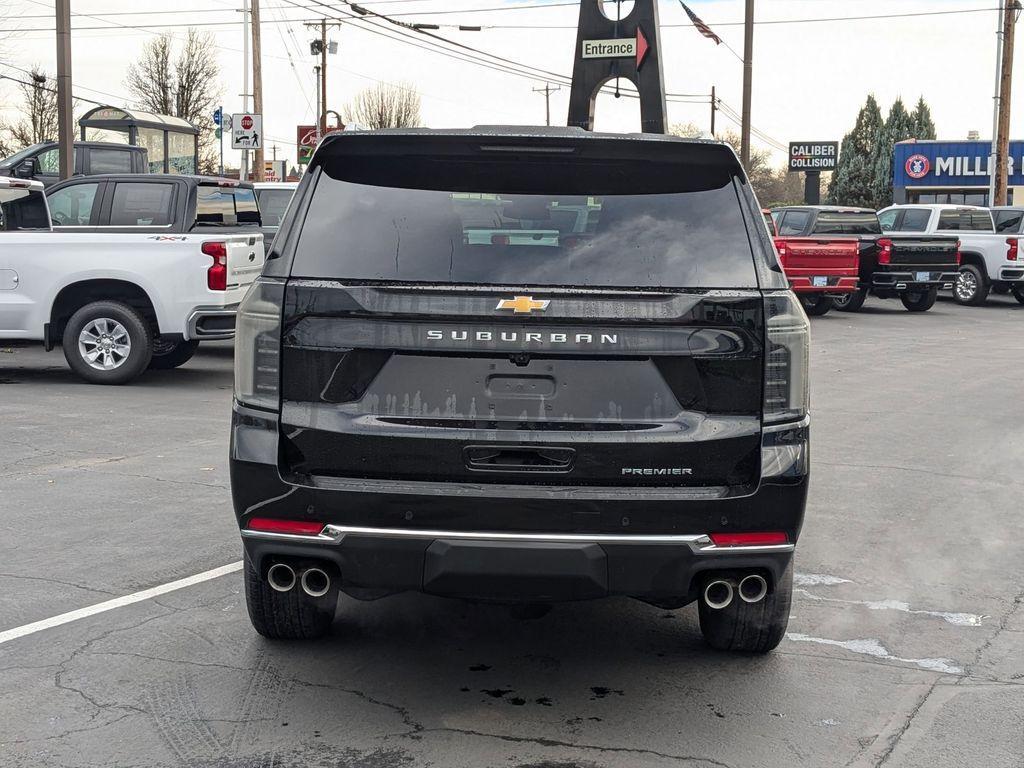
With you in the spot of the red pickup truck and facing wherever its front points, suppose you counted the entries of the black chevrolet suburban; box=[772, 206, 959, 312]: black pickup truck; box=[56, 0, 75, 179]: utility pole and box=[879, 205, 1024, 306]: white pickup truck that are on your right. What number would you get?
2

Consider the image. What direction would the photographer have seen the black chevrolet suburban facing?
facing away from the viewer

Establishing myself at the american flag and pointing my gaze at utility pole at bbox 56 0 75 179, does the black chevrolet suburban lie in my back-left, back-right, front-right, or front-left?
front-left

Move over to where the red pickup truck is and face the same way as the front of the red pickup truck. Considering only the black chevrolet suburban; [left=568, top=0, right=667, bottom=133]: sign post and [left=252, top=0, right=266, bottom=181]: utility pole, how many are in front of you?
2

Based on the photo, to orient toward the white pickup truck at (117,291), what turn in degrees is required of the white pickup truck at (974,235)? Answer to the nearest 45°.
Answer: approximately 90° to its left

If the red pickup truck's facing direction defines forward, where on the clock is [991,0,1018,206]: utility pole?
The utility pole is roughly at 2 o'clock from the red pickup truck.

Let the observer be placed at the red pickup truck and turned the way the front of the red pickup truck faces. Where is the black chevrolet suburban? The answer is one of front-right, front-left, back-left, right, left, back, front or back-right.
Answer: back-left

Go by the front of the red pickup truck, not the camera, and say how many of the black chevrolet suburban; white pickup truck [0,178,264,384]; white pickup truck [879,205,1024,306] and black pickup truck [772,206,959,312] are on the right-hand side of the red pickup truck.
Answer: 2

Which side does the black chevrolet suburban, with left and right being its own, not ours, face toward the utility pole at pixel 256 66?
front

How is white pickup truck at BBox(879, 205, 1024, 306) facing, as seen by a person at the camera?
facing away from the viewer and to the left of the viewer

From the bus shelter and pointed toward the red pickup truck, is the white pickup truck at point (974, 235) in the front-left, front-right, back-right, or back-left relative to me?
front-left

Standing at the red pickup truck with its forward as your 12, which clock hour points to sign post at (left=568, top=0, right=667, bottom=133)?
The sign post is roughly at 12 o'clock from the red pickup truck.

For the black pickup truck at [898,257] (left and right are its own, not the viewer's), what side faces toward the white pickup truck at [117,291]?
left

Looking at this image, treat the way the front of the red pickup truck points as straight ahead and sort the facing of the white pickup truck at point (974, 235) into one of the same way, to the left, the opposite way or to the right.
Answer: the same way

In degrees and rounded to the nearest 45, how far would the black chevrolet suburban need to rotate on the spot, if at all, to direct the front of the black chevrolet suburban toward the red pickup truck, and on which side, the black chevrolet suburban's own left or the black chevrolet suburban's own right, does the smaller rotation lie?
0° — it already faces it

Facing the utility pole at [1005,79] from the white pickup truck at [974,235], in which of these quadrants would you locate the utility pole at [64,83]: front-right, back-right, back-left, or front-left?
back-left

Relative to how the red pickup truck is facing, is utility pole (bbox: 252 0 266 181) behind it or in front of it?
in front

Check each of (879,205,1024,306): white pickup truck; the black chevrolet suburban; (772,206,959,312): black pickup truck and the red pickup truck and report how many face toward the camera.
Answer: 0

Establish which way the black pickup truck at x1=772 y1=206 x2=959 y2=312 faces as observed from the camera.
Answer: facing away from the viewer and to the left of the viewer

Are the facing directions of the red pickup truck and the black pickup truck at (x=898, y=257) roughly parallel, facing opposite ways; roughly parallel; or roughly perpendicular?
roughly parallel

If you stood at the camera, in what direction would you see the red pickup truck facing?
facing away from the viewer and to the left of the viewer
